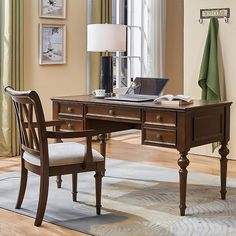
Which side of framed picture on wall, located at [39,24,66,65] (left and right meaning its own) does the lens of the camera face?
front

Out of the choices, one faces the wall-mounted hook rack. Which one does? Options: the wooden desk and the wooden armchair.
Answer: the wooden armchair

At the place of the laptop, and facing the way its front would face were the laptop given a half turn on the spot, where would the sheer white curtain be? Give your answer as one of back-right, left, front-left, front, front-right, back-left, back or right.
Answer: front-left

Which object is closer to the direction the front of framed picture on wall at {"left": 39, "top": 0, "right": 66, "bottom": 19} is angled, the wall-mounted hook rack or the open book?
the open book

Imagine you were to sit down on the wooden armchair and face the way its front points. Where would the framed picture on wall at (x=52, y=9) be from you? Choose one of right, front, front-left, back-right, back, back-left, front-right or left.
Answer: front-left

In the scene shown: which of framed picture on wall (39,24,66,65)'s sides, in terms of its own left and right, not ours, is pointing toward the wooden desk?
front

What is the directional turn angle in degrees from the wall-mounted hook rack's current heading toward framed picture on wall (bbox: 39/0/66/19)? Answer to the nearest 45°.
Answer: approximately 90° to its right

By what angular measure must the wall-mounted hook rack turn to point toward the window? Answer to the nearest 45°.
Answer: approximately 135° to its right

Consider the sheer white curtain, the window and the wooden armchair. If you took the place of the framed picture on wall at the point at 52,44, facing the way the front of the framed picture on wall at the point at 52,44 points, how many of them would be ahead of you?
1

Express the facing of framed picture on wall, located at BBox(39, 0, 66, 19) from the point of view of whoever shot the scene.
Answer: facing the viewer

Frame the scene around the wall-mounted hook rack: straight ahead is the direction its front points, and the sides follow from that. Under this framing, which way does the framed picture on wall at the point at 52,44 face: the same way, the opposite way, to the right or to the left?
the same way

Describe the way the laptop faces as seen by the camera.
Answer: facing the viewer and to the left of the viewer

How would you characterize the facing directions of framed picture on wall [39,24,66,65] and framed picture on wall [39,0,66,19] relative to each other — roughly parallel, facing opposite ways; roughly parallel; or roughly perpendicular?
roughly parallel

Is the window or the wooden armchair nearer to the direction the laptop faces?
the wooden armchair

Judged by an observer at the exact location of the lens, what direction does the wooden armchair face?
facing away from the viewer and to the right of the viewer

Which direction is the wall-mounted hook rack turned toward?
toward the camera

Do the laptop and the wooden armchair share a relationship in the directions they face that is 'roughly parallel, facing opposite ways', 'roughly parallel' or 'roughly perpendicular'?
roughly parallel, facing opposite ways

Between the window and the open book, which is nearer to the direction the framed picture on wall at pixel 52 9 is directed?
the open book

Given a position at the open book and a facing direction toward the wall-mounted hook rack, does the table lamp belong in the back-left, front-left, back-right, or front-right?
front-left

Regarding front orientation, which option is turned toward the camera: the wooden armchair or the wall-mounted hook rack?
the wall-mounted hook rack
